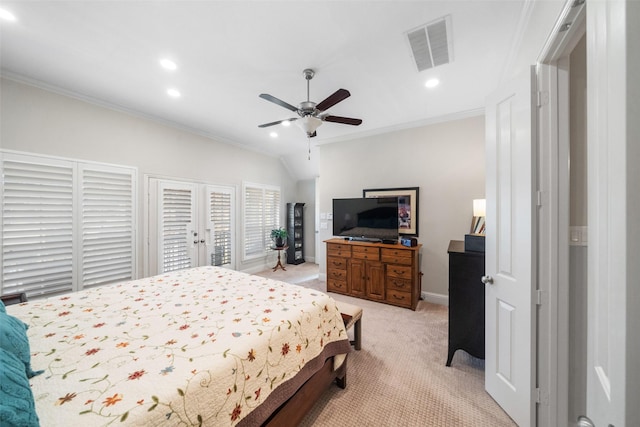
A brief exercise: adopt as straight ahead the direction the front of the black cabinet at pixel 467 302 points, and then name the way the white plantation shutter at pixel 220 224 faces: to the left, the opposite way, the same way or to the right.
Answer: the opposite way

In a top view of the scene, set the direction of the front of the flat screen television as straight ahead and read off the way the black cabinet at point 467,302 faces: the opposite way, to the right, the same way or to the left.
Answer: to the right

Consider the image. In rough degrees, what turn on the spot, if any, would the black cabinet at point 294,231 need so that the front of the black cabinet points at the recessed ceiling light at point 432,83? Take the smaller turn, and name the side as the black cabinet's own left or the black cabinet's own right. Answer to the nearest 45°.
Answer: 0° — it already faces it

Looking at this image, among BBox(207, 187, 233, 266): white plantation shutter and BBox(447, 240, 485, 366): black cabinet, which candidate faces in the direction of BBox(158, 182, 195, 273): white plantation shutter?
the black cabinet

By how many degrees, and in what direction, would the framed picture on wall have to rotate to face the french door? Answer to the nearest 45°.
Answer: approximately 45° to its right

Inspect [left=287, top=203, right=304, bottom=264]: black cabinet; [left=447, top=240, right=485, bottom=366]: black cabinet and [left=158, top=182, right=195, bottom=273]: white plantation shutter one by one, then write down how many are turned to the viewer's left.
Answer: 1

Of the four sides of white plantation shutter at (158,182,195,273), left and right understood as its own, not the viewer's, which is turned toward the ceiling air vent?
front

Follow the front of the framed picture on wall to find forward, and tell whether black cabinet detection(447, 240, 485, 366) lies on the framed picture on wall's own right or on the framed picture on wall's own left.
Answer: on the framed picture on wall's own left

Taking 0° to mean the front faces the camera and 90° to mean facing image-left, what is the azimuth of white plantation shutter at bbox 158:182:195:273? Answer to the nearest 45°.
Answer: approximately 315°

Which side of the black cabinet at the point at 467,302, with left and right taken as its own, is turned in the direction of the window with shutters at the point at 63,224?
front

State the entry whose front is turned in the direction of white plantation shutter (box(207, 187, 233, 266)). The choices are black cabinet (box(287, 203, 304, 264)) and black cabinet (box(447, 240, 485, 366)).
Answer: black cabinet (box(447, 240, 485, 366))

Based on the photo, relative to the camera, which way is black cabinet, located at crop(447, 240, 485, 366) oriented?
to the viewer's left

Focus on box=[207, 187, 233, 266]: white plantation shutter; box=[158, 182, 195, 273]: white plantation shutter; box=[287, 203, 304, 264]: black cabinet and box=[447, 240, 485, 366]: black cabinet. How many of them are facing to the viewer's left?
1

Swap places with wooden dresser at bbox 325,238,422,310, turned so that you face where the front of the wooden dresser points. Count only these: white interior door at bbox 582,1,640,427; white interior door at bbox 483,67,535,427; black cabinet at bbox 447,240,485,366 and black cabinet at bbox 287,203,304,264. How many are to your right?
1

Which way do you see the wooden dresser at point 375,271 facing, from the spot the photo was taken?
facing the viewer and to the left of the viewer

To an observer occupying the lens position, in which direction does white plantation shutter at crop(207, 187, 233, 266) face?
facing the viewer and to the right of the viewer

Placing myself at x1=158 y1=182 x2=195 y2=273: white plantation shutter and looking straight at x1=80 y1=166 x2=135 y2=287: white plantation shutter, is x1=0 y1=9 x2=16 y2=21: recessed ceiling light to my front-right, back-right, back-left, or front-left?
front-left

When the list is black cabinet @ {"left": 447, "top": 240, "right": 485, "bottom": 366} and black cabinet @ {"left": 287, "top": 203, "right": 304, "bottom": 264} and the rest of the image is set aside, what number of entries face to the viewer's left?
1
